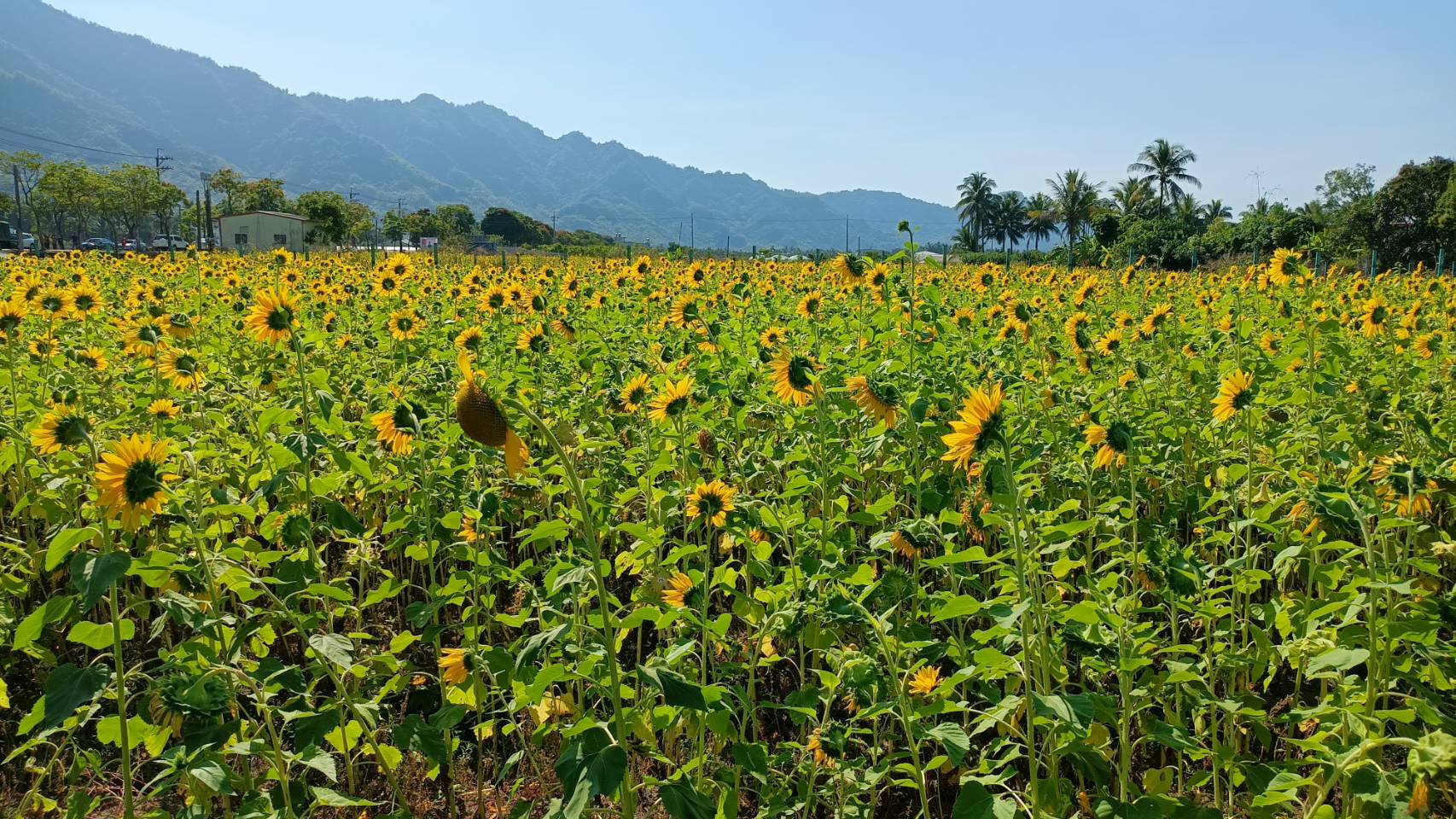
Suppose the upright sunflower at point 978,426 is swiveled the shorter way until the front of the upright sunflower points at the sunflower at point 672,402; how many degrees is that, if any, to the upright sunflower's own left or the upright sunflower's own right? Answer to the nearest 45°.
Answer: approximately 45° to the upright sunflower's own right

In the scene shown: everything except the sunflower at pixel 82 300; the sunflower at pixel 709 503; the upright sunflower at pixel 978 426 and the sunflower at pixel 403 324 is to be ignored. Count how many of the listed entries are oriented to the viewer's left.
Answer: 1

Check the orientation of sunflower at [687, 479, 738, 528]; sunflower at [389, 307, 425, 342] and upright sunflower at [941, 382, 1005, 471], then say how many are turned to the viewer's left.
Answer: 1

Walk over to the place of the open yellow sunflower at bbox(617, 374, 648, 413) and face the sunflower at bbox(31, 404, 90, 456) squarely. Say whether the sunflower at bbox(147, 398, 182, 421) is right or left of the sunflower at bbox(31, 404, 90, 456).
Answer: right

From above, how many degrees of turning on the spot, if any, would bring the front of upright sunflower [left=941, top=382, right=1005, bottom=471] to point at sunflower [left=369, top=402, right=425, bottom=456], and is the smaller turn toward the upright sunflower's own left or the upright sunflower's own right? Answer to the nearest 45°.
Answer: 0° — it already faces it
